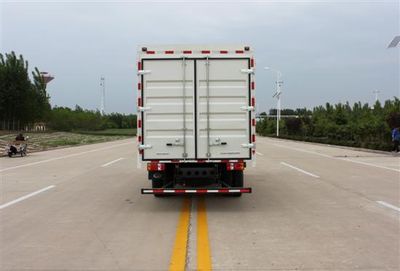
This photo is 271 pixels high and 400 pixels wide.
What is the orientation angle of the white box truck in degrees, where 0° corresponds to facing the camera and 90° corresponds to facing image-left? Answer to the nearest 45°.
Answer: approximately 180°

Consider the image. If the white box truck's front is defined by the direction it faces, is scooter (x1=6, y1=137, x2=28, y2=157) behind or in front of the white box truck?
in front
